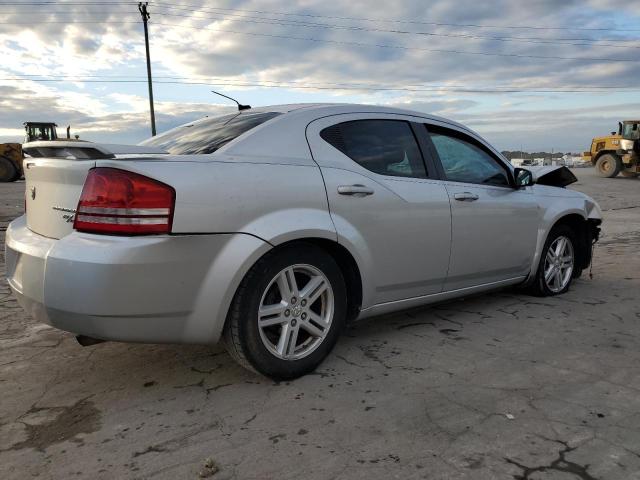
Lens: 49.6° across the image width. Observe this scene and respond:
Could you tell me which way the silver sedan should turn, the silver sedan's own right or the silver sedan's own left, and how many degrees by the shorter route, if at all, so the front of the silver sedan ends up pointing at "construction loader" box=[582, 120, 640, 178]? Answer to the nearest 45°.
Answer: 0° — it already faces it

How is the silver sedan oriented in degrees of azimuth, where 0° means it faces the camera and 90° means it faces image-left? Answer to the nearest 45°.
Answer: approximately 225°

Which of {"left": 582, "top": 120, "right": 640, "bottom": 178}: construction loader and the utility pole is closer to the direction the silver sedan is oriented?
the construction loader

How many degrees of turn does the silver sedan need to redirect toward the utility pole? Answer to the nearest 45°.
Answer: approximately 45° to its left

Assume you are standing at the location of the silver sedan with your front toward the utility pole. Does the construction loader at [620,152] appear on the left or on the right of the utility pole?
right

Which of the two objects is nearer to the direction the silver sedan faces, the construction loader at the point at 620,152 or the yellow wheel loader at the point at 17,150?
the construction loader

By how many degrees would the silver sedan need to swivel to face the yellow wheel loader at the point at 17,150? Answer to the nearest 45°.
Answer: approximately 90° to its left
